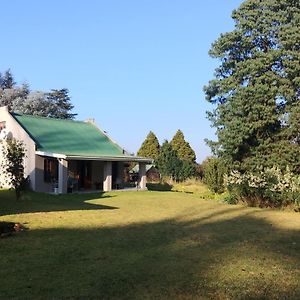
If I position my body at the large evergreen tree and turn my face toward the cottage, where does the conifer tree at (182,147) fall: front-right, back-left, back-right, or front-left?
front-right

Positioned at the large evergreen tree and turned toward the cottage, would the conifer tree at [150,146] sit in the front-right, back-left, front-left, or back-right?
front-right

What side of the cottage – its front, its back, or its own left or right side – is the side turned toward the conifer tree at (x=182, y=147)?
left

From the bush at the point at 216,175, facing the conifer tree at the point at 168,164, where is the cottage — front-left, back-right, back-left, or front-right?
front-left

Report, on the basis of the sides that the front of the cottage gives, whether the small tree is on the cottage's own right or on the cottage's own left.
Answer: on the cottage's own right

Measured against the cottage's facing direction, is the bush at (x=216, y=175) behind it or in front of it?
in front

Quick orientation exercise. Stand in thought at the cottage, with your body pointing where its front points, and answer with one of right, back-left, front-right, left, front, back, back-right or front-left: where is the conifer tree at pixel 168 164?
left

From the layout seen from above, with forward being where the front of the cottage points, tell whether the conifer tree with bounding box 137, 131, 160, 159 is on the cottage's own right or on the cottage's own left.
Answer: on the cottage's own left

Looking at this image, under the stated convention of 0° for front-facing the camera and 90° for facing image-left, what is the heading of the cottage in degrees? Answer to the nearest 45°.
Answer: approximately 315°
